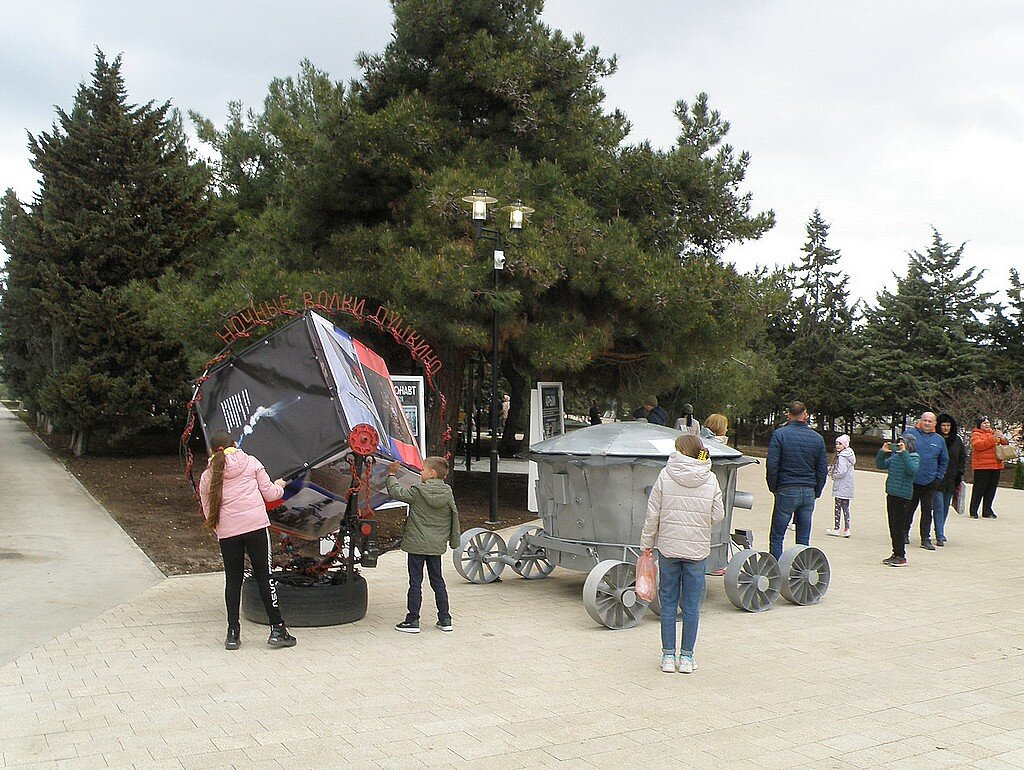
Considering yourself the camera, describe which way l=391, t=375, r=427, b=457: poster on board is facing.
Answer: facing the viewer

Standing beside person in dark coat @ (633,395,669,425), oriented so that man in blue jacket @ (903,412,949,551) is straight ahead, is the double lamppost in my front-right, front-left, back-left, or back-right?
front-right

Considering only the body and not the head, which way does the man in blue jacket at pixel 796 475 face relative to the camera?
away from the camera

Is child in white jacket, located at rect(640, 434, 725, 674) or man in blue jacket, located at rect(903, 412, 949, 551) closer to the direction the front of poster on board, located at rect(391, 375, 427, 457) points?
the child in white jacket

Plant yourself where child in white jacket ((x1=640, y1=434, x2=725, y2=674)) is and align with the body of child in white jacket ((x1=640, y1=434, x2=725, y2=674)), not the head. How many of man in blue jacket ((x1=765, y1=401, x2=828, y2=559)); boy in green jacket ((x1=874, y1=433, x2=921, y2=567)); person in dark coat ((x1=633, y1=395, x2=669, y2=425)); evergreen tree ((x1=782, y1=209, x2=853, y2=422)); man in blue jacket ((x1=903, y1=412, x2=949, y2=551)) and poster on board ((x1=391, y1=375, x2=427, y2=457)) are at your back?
0

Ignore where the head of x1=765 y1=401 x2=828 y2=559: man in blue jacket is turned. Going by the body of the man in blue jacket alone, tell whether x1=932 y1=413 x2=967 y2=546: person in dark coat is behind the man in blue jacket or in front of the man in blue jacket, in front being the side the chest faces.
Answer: in front

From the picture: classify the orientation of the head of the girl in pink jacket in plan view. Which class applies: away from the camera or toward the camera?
away from the camera

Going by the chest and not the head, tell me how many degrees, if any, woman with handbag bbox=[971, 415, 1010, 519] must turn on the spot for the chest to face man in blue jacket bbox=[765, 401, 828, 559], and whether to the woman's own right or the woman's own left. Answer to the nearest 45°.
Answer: approximately 45° to the woman's own right

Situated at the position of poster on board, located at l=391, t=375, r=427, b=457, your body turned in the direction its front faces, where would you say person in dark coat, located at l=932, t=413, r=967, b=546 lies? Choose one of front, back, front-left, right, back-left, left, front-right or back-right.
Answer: left

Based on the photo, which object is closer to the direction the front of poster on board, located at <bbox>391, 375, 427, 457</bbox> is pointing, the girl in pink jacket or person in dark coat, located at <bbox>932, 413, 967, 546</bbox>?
the girl in pink jacket

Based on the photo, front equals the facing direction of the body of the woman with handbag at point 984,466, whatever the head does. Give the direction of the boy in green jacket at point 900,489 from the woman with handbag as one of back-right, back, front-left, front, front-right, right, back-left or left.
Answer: front-right

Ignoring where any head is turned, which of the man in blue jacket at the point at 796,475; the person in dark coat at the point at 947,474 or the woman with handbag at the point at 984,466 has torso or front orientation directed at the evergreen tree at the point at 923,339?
the man in blue jacket

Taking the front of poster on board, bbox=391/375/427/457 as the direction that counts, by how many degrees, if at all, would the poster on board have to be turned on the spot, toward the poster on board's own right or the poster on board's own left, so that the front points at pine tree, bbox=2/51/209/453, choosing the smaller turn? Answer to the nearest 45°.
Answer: approximately 135° to the poster on board's own right

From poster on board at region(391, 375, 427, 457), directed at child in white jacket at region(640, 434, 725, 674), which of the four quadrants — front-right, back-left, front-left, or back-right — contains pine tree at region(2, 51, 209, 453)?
back-right
